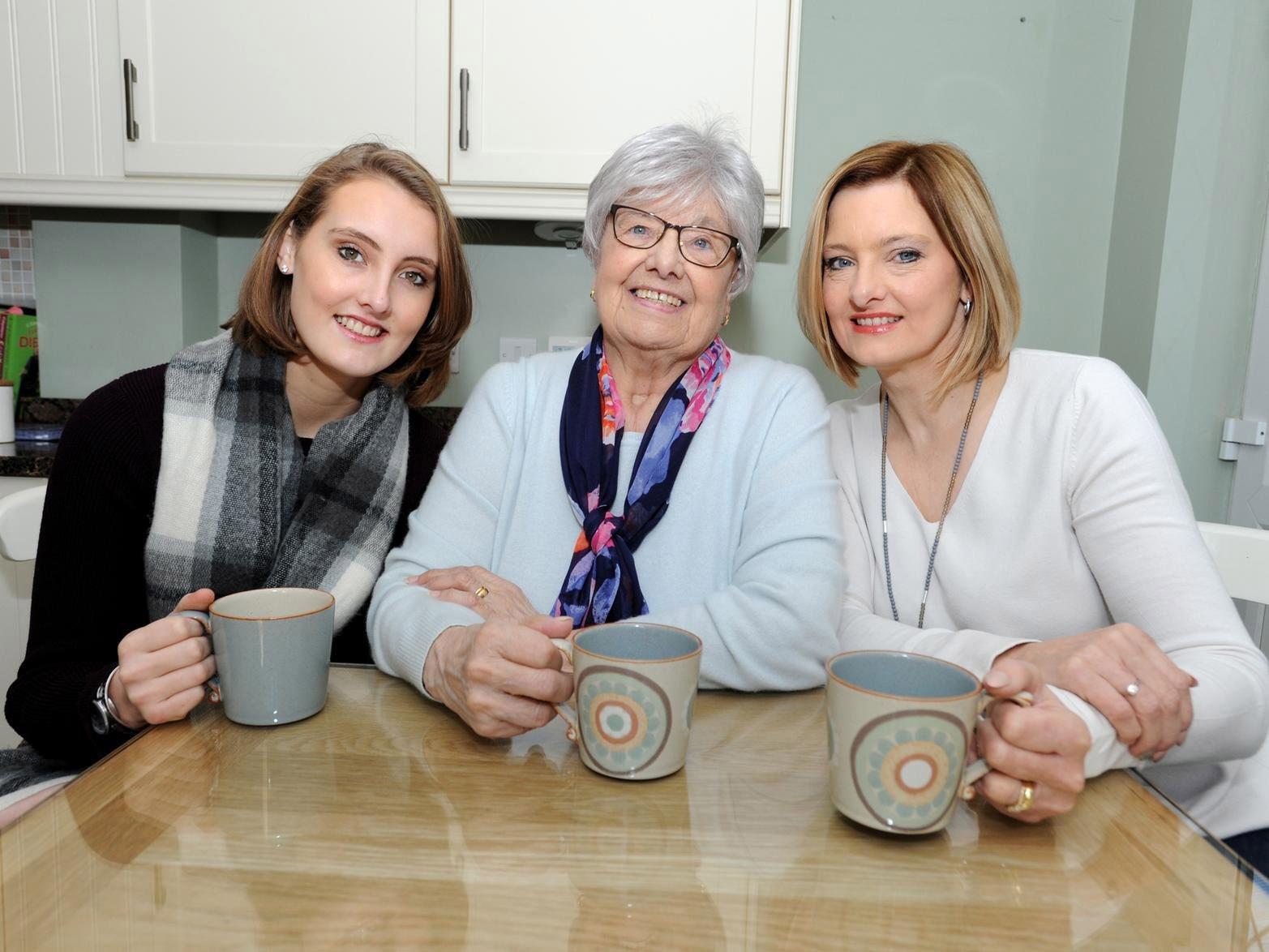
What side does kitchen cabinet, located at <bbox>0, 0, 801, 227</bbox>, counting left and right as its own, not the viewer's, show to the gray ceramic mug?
front

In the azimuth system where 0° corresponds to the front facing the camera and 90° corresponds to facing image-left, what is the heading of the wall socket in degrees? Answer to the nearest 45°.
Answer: approximately 0°

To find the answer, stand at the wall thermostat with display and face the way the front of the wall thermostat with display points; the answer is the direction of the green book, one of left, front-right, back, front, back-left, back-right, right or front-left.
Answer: right

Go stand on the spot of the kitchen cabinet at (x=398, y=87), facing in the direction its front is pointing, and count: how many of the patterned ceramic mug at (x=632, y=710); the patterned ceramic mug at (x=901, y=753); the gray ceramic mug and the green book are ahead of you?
3

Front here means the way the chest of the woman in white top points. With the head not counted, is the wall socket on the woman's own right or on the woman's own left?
on the woman's own right

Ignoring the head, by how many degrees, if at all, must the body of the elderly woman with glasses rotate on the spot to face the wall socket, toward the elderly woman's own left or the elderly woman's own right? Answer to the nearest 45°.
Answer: approximately 180°

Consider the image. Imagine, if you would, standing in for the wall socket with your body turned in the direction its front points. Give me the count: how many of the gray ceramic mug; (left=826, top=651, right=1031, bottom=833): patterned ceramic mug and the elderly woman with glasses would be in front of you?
3

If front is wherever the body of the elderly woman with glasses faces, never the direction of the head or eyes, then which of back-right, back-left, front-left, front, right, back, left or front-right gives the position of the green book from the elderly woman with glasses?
back-right
